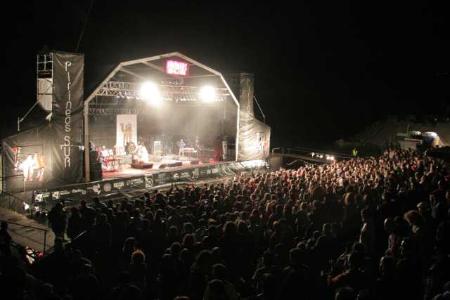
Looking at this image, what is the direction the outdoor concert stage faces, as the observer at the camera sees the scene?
facing the viewer and to the right of the viewer

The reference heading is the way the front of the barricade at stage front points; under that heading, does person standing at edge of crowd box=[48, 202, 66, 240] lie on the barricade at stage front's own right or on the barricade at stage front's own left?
on the barricade at stage front's own right

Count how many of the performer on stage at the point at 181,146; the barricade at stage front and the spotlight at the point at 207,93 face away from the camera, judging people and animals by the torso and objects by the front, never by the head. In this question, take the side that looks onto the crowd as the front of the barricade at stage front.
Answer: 0

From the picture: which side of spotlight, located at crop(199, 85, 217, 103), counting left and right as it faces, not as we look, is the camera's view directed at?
front

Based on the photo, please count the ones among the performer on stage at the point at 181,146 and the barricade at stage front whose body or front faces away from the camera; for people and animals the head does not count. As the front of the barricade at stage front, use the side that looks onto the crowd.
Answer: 0

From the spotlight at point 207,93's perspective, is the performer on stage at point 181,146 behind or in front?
behind

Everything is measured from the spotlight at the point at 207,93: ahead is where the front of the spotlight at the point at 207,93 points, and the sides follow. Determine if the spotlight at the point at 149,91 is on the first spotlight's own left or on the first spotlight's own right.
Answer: on the first spotlight's own right
